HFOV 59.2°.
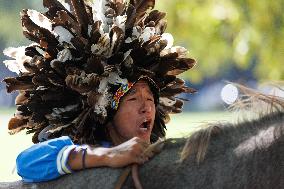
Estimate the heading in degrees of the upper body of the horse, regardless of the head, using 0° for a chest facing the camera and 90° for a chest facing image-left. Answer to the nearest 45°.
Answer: approximately 270°
